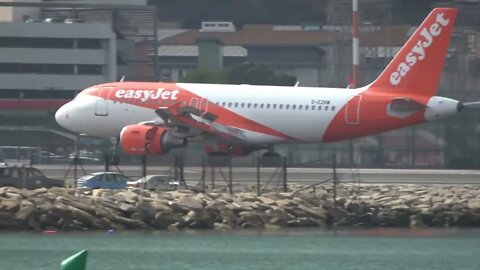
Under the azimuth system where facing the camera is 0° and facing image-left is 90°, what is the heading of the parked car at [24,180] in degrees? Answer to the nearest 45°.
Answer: approximately 270°

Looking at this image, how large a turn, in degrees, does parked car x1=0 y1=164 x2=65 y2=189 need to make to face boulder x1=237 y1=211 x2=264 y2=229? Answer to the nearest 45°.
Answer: approximately 45° to its right

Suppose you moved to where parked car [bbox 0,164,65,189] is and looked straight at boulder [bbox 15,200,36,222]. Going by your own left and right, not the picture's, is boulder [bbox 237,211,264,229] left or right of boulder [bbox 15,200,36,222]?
left

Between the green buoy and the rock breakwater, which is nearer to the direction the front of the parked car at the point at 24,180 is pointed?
the rock breakwater

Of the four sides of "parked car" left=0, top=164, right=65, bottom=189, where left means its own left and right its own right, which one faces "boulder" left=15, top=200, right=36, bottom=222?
right

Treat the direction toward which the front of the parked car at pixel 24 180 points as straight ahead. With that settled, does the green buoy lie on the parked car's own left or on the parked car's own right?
on the parked car's own right

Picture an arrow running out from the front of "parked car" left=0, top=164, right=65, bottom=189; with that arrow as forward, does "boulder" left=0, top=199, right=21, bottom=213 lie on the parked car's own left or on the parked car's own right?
on the parked car's own right
